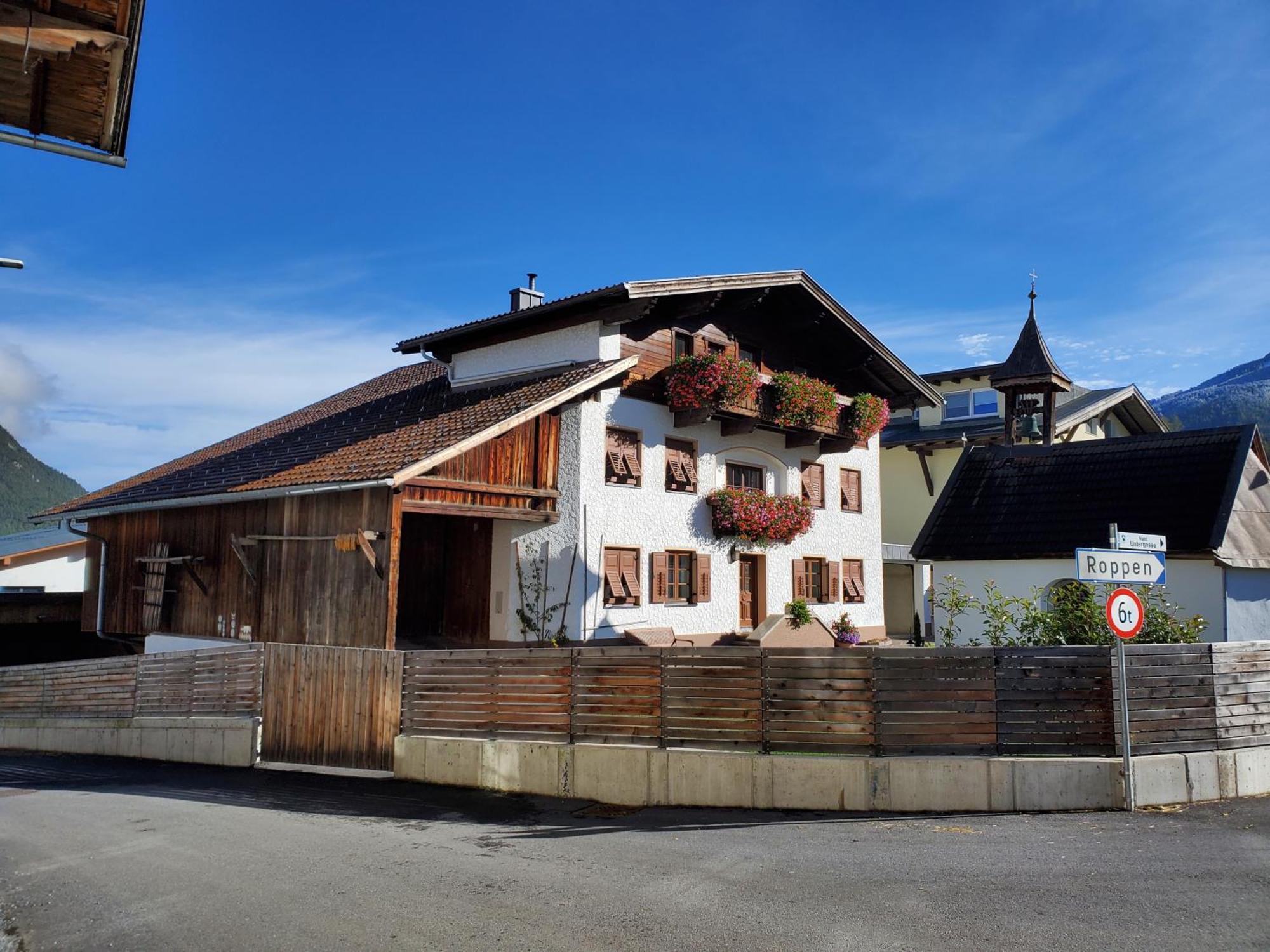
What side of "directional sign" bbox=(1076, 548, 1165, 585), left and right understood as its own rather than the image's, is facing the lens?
front

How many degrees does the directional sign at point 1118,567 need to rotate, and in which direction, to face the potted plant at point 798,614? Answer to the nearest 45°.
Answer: approximately 135° to its right

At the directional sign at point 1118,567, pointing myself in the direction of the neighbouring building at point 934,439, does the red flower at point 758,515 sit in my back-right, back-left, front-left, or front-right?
front-left

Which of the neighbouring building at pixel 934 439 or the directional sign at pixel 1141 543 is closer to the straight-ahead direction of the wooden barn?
the directional sign

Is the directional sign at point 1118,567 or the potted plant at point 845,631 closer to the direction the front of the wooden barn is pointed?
the directional sign

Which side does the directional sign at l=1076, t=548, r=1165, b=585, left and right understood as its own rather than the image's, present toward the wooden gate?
right

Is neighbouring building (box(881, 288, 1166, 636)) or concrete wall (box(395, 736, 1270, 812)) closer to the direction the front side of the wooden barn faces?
the concrete wall

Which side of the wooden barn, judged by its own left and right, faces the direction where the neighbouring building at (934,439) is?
left

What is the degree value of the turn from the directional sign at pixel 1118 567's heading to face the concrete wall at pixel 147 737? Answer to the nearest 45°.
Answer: approximately 90° to its right

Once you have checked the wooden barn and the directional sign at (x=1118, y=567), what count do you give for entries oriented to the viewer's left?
0
